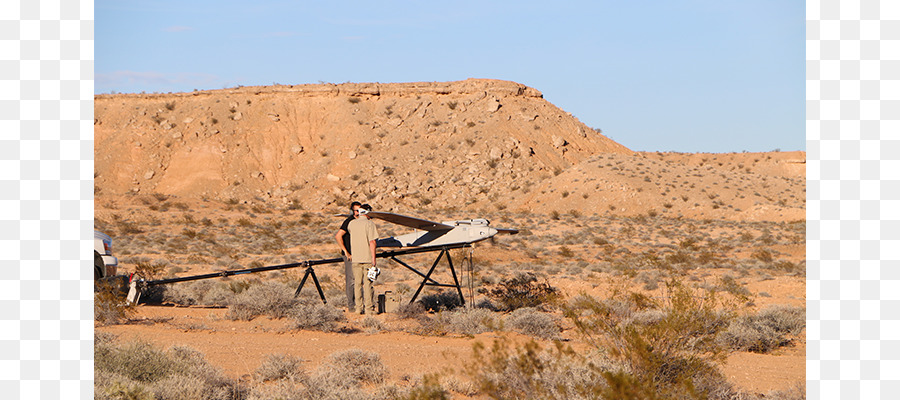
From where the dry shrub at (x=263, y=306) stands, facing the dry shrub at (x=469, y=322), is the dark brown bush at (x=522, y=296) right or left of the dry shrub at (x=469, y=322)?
left

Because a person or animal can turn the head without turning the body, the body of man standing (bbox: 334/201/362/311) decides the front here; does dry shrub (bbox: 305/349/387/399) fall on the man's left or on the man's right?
on the man's right
